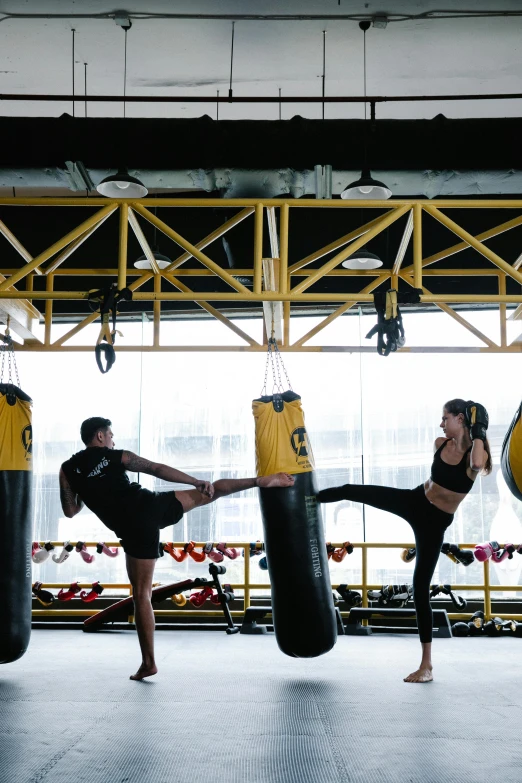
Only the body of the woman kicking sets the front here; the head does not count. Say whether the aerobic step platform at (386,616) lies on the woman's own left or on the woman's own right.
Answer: on the woman's own right

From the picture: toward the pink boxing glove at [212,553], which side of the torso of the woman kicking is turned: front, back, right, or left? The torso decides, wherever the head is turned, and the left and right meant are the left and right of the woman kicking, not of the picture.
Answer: right

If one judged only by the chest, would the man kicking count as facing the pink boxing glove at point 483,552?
yes

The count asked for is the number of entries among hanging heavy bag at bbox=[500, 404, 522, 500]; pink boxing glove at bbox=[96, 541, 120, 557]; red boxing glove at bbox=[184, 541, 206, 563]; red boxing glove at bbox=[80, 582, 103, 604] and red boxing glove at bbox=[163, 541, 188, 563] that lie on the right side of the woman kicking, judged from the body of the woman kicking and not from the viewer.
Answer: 4

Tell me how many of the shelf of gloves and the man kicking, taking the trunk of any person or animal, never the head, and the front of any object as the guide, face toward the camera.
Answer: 1

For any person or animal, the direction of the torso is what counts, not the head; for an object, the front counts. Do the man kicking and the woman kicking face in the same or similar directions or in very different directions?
very different directions

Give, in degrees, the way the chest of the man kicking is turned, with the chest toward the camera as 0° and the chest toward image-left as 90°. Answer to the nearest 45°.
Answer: approximately 225°

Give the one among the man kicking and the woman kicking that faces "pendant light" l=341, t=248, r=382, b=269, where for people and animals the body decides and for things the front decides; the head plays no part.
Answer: the man kicking

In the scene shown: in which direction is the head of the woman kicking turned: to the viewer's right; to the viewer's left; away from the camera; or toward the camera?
to the viewer's left
